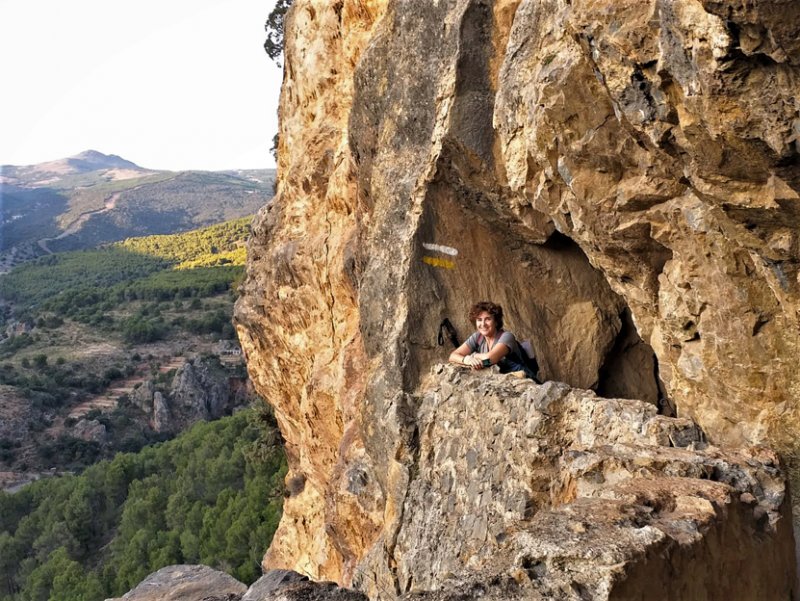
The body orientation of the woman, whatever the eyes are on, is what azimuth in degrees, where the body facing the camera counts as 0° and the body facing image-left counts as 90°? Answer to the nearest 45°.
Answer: approximately 45°
